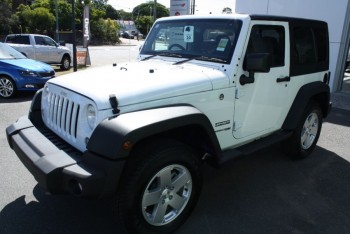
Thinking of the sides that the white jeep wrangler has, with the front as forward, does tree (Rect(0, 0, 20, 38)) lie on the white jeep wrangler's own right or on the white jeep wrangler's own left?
on the white jeep wrangler's own right

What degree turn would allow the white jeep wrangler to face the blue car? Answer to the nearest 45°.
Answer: approximately 90° to its right

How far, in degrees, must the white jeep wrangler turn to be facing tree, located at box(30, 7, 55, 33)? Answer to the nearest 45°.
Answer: approximately 135° to its right

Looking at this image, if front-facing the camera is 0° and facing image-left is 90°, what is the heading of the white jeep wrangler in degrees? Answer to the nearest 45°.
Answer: approximately 45°
